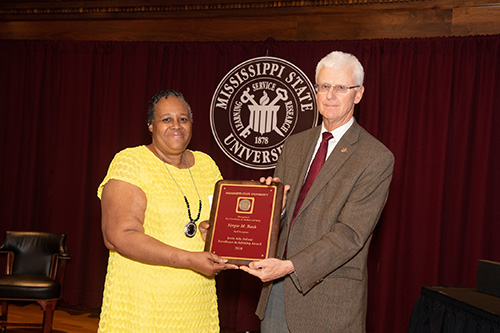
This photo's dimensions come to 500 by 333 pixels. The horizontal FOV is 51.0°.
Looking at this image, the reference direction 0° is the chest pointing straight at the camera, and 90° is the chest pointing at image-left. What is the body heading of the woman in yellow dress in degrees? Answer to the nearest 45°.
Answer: approximately 315°

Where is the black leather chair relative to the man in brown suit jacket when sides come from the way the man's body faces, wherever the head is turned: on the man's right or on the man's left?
on the man's right

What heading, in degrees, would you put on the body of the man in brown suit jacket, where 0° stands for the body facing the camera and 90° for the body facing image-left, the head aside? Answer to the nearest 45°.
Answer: approximately 45°

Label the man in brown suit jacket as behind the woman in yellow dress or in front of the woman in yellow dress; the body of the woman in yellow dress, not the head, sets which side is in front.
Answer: in front

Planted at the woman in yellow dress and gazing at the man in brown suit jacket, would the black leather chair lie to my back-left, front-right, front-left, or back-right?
back-left

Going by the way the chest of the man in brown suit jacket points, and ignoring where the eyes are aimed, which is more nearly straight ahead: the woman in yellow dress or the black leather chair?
the woman in yellow dress

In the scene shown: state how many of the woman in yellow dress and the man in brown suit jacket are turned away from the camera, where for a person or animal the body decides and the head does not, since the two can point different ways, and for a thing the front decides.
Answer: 0

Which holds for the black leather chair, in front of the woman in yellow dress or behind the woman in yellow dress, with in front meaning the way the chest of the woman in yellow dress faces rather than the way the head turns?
behind

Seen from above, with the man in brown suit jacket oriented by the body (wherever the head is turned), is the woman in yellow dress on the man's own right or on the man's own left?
on the man's own right
